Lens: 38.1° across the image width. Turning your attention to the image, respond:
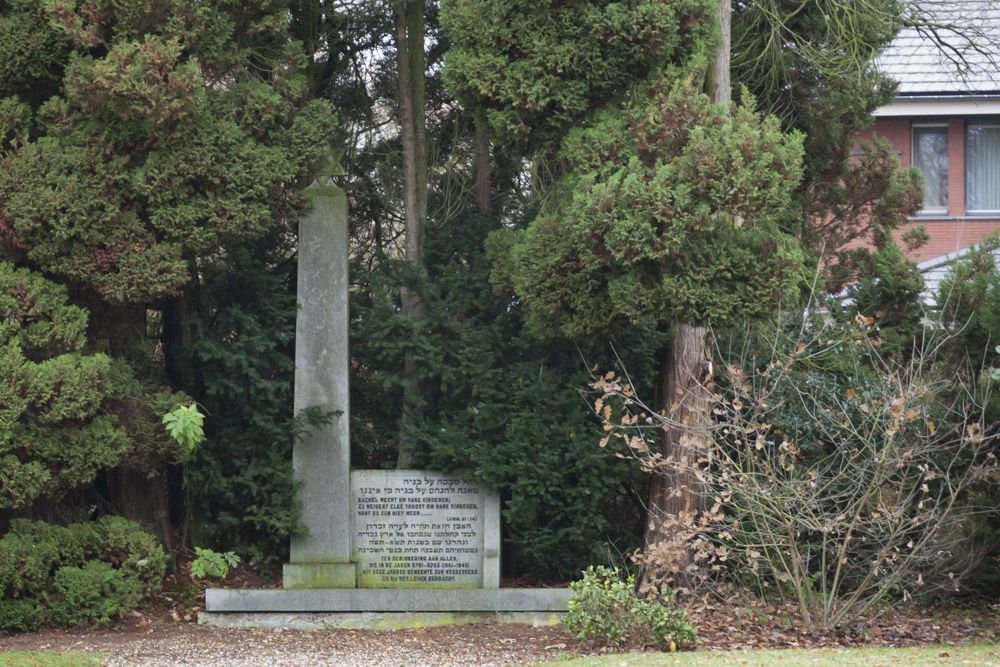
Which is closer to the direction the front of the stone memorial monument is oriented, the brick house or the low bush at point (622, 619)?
the low bush

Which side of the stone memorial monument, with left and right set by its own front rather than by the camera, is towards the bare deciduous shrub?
left

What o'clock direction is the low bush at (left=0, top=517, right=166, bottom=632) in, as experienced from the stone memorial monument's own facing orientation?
The low bush is roughly at 2 o'clock from the stone memorial monument.

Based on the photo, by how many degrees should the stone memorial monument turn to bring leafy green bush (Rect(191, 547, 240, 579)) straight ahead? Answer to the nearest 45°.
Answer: approximately 45° to its right

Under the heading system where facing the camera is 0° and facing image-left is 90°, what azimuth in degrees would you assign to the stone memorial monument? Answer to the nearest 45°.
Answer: approximately 0°

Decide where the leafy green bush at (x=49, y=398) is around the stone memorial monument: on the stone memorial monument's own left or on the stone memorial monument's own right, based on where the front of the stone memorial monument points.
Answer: on the stone memorial monument's own right

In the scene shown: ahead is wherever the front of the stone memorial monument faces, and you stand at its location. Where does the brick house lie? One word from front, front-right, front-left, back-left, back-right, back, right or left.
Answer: back-left
